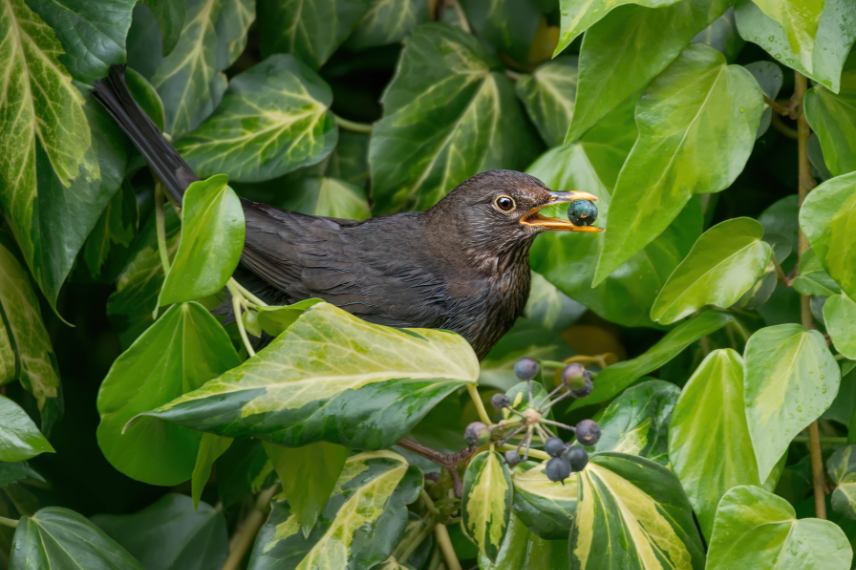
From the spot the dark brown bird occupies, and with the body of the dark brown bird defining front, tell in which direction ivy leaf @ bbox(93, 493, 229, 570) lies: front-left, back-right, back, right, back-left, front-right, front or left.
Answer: back-right

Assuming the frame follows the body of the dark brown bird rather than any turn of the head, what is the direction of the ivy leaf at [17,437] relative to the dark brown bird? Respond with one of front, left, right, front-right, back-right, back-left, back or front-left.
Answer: back-right

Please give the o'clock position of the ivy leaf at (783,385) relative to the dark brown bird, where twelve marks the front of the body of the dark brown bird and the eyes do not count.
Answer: The ivy leaf is roughly at 12 o'clock from the dark brown bird.

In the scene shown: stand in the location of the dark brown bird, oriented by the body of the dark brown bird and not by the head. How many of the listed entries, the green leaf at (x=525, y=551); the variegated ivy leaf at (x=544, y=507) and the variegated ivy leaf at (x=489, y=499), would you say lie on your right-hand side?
3

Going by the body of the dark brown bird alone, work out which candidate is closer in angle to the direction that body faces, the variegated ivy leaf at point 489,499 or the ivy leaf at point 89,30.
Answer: the variegated ivy leaf

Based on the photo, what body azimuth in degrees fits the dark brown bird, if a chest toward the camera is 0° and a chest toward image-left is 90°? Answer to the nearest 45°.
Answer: approximately 270°

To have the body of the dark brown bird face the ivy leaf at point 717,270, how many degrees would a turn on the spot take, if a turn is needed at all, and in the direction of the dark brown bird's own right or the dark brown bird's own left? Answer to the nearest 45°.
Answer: approximately 45° to the dark brown bird's own right

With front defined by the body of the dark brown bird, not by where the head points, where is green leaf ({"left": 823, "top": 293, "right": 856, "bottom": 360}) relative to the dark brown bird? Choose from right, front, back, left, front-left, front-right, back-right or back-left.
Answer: front-right

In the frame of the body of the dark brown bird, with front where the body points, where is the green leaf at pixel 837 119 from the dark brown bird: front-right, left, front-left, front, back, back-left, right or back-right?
front-right
